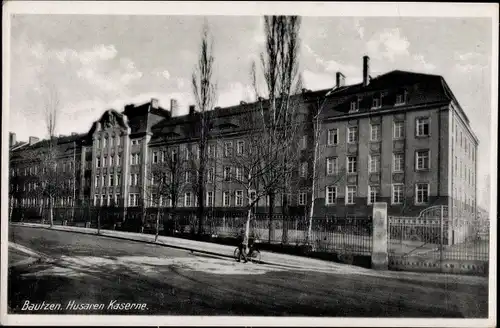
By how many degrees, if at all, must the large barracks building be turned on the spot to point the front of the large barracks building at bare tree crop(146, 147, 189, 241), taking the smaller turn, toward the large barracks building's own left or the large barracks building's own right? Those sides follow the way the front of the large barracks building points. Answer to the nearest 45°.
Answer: approximately 90° to the large barracks building's own right

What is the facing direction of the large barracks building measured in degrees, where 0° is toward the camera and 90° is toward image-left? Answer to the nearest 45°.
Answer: approximately 45°
